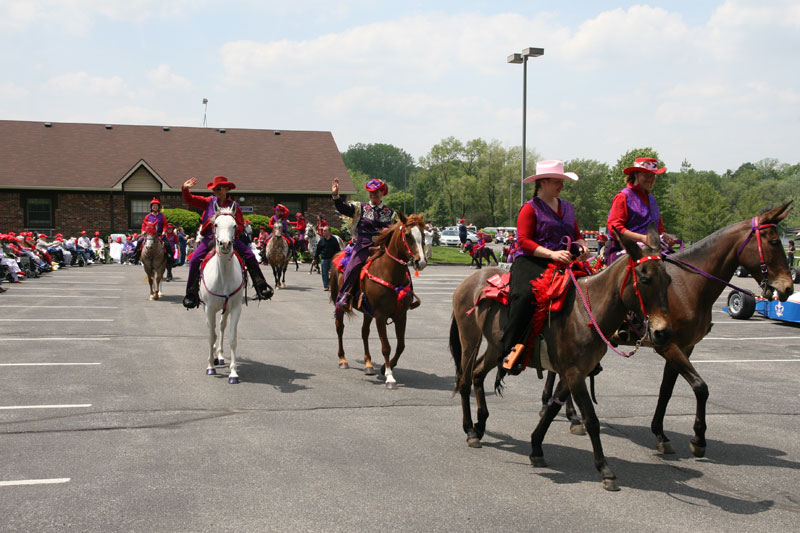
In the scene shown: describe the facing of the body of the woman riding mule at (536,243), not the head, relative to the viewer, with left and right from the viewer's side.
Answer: facing the viewer and to the right of the viewer

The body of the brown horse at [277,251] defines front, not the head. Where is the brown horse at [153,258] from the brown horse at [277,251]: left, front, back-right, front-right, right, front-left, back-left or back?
front-right

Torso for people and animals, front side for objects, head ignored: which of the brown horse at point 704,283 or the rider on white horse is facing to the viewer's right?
the brown horse

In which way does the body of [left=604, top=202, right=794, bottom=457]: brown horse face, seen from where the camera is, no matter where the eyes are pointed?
to the viewer's right

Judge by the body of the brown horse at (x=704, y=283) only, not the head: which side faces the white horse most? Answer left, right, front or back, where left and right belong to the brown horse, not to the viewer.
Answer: back

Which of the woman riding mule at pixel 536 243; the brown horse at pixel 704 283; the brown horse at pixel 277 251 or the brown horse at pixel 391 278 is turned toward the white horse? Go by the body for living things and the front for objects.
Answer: the brown horse at pixel 277 251

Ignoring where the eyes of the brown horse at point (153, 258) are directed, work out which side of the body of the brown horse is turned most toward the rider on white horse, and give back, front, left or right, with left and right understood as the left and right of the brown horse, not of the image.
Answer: front

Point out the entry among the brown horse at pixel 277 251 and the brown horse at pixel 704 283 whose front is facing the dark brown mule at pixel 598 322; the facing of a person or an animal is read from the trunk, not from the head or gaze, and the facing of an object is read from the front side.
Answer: the brown horse at pixel 277 251

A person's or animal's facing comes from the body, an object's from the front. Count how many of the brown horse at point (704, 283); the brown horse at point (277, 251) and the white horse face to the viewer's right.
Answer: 1

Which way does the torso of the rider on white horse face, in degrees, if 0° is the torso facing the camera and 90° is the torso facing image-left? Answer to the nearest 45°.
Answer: approximately 0°

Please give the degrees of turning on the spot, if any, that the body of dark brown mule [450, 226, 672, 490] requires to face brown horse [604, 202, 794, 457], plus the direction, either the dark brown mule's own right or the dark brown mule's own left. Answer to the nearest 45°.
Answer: approximately 90° to the dark brown mule's own left

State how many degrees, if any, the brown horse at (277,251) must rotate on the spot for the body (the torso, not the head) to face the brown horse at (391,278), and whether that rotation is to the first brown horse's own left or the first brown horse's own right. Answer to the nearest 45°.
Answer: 0° — it already faces it

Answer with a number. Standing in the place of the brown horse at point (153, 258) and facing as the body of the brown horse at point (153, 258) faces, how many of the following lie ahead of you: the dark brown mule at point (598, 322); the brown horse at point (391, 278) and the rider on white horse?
3
